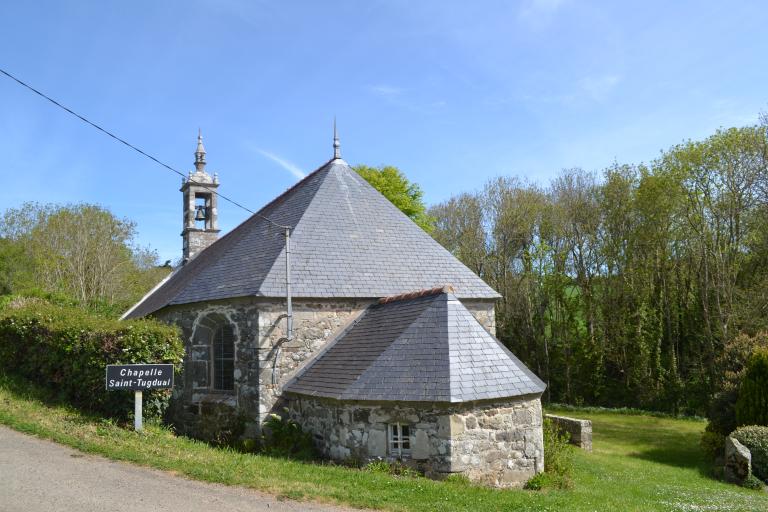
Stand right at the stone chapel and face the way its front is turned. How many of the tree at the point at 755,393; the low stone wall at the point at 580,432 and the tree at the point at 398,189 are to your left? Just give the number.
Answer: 0

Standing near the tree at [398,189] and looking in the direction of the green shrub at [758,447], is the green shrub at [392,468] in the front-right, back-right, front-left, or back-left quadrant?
front-right

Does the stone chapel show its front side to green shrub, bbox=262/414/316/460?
no

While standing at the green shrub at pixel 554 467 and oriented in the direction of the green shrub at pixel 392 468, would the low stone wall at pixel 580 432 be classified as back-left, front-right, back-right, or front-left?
back-right

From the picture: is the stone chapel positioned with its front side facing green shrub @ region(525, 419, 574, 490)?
no

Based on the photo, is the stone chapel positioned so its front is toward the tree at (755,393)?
no

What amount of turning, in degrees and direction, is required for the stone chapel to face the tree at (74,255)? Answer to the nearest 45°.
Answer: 0° — it already faces it

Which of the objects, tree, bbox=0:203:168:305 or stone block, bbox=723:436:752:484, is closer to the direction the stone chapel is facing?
the tree

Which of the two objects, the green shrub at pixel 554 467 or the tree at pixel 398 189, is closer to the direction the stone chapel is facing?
the tree

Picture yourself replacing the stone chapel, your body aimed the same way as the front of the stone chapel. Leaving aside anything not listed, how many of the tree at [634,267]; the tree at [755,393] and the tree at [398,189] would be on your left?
0

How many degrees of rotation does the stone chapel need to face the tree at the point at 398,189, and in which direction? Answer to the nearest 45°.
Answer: approximately 45° to its right

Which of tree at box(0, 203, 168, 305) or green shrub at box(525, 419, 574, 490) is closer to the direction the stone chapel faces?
the tree

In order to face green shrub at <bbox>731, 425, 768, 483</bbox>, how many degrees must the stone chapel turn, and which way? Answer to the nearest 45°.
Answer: approximately 135° to its right

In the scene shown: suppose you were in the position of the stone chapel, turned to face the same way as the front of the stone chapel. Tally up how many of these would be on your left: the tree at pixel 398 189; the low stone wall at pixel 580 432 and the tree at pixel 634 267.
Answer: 0

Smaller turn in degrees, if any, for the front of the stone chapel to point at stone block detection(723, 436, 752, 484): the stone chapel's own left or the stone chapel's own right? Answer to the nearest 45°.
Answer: approximately 135° to the stone chapel's own right

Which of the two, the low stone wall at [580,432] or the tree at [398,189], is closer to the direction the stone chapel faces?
the tree

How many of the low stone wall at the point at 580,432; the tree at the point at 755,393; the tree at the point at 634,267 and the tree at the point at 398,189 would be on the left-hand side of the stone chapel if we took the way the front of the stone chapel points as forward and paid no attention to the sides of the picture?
0

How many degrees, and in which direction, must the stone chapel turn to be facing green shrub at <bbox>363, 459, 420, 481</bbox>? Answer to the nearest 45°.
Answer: approximately 135° to its left

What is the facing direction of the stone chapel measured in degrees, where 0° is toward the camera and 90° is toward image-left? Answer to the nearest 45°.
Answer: approximately 135°
